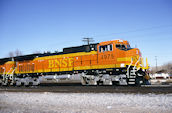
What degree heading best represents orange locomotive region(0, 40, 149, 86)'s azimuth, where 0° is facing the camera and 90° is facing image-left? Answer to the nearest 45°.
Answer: approximately 315°
